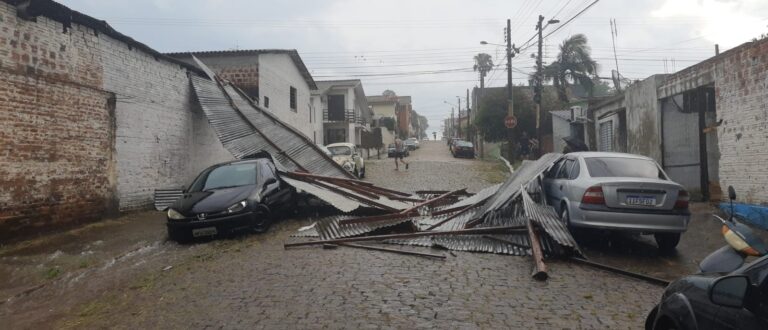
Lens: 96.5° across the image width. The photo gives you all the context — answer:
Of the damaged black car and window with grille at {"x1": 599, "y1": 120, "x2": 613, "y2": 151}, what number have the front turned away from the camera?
0

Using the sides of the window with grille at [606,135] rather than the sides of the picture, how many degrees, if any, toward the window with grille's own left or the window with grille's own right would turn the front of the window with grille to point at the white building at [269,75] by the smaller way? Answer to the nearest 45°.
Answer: approximately 45° to the window with grille's own right

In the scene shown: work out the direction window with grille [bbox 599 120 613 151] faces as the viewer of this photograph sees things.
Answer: facing the viewer and to the left of the viewer

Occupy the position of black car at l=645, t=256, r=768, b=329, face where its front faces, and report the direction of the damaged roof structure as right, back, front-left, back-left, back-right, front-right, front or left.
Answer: front

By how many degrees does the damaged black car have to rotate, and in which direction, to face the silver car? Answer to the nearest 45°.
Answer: approximately 90° to its left

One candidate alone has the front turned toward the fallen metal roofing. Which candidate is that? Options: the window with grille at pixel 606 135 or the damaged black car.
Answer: the window with grille

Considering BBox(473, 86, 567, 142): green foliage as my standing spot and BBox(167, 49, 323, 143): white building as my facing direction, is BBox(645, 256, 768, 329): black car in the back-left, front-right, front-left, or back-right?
front-left

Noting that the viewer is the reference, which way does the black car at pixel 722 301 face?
facing away from the viewer and to the left of the viewer

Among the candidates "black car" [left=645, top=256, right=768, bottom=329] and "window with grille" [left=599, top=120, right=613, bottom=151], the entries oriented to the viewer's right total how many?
0

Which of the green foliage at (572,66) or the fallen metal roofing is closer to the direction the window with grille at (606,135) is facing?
the fallen metal roofing

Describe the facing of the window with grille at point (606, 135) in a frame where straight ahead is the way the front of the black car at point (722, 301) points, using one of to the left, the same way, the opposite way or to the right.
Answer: to the left

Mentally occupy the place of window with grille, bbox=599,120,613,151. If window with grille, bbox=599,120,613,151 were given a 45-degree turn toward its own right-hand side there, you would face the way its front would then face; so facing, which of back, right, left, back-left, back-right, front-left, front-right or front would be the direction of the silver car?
left

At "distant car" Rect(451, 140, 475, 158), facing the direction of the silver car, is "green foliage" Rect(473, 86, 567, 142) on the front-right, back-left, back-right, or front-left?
front-left

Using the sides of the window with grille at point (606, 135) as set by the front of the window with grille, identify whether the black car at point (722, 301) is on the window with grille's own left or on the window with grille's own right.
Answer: on the window with grille's own left
